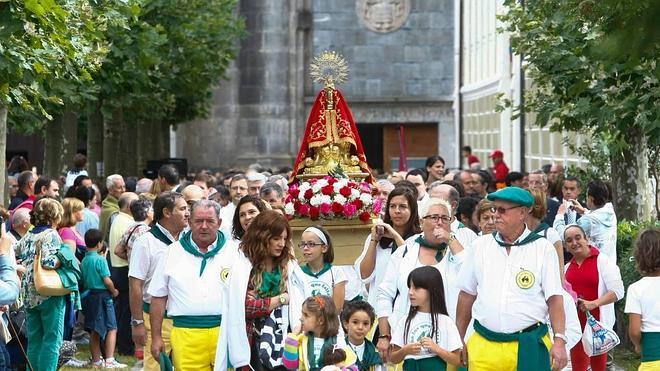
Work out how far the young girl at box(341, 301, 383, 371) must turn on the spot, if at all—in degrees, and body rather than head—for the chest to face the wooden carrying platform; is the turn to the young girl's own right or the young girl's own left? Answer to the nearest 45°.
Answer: approximately 180°

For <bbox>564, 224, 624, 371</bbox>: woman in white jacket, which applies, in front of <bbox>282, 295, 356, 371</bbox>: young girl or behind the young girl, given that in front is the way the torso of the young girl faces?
behind

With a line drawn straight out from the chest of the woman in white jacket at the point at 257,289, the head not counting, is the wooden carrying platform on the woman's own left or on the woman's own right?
on the woman's own left

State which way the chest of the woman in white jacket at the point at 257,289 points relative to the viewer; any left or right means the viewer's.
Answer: facing the viewer and to the right of the viewer

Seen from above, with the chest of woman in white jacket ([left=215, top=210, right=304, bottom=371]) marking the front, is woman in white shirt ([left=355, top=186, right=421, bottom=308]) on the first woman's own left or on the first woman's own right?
on the first woman's own left

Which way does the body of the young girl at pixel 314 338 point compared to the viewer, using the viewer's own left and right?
facing the viewer and to the left of the viewer

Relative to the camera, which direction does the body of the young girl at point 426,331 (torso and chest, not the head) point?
toward the camera

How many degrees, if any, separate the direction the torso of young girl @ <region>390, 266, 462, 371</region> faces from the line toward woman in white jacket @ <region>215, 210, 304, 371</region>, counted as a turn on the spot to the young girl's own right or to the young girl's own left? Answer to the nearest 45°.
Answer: approximately 90° to the young girl's own right

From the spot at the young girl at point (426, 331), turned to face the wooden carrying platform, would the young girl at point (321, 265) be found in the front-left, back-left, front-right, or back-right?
front-left

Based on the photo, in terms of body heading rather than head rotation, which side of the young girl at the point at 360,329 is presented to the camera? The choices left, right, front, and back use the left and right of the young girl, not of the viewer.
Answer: front

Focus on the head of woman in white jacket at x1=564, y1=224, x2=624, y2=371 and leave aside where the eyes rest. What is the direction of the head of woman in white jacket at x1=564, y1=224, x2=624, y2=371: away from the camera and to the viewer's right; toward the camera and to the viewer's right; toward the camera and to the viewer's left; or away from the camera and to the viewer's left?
toward the camera and to the viewer's left

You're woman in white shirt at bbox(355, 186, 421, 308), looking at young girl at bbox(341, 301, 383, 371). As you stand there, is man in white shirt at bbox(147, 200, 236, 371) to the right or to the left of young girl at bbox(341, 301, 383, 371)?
right

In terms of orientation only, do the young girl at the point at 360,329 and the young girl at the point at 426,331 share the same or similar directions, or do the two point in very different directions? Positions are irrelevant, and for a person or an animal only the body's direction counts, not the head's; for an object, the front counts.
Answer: same or similar directions

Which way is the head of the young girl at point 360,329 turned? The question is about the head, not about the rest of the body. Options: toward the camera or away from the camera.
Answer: toward the camera

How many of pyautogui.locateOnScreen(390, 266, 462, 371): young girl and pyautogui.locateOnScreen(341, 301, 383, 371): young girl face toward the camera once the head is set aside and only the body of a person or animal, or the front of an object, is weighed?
2
